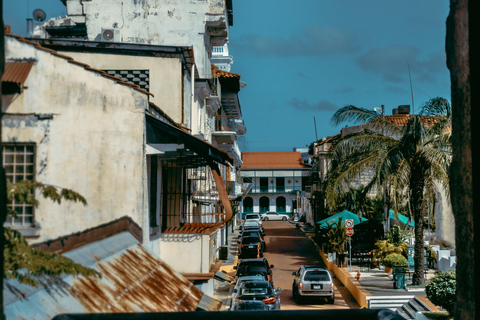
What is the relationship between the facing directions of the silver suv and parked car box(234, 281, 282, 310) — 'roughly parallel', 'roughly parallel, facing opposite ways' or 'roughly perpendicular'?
roughly parallel

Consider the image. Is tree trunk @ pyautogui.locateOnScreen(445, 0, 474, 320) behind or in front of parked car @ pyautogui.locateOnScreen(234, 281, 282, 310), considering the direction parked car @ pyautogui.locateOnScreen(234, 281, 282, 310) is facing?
behind

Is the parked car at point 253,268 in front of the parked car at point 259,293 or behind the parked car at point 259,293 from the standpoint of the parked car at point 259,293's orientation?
in front

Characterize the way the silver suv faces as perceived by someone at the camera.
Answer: facing away from the viewer

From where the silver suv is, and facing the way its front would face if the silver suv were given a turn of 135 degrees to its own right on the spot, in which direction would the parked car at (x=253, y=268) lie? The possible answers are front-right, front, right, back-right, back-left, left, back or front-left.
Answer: back

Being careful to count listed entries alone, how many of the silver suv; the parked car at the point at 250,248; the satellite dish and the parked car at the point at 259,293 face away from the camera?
3

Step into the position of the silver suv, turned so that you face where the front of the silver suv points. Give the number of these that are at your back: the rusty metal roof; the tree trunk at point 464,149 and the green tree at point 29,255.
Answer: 3

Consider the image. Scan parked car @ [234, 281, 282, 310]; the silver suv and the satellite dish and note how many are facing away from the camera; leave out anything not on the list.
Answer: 2

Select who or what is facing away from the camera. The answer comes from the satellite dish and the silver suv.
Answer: the silver suv

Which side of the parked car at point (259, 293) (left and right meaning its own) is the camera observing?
back

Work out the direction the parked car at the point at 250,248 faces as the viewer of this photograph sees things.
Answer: facing away from the viewer

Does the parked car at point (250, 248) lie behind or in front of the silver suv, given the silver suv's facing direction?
in front

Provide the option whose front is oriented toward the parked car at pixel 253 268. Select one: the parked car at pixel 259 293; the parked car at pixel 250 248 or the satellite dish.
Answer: the parked car at pixel 259 293

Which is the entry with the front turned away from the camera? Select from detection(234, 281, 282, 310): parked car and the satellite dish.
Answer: the parked car

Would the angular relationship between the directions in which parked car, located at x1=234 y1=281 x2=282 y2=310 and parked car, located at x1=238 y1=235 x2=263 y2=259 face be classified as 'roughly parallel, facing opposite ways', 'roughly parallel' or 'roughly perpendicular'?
roughly parallel
